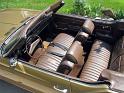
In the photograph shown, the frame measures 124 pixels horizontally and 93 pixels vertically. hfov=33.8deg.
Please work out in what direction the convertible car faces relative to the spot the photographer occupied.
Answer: facing away from the viewer and to the left of the viewer
